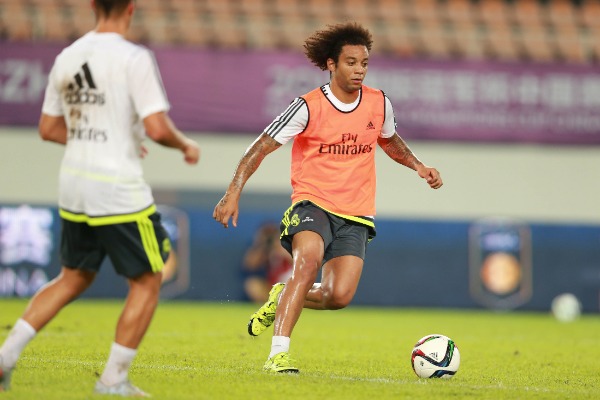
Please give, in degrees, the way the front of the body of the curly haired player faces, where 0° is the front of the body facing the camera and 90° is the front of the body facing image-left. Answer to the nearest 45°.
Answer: approximately 315°

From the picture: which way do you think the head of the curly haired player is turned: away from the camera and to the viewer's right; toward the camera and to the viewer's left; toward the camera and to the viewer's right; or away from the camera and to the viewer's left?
toward the camera and to the viewer's right

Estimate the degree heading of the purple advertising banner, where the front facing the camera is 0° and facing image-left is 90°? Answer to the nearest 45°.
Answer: approximately 0°

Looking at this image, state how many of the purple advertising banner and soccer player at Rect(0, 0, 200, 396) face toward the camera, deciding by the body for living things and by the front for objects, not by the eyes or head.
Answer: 1

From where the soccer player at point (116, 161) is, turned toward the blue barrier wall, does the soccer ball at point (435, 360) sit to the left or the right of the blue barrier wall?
right

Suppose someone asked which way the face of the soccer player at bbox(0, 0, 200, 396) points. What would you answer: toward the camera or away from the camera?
away from the camera

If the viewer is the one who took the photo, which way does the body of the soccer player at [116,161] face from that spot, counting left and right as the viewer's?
facing away from the viewer and to the right of the viewer
